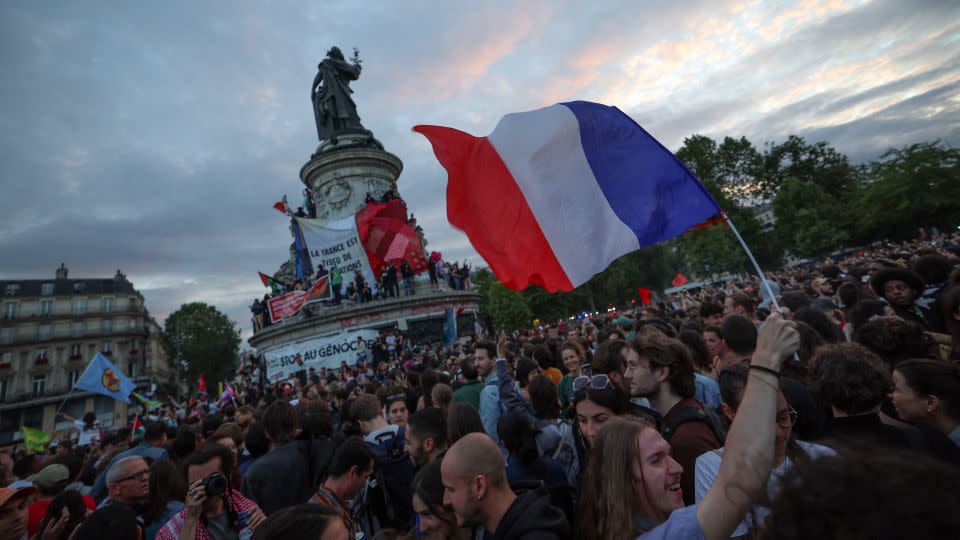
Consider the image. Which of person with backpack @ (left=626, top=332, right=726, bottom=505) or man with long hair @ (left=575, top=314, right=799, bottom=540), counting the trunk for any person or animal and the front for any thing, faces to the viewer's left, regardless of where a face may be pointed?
the person with backpack

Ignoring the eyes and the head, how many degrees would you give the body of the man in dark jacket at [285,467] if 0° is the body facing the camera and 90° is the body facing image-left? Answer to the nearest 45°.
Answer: approximately 180°

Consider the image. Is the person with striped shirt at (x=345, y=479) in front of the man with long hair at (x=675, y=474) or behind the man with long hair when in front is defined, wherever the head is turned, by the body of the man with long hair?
behind

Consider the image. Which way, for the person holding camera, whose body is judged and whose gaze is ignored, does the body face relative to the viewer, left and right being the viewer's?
facing the viewer

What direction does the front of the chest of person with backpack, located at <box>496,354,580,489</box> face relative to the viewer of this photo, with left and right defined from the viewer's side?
facing away from the viewer

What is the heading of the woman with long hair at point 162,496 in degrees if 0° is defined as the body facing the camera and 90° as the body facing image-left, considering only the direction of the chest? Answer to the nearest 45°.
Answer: approximately 180°

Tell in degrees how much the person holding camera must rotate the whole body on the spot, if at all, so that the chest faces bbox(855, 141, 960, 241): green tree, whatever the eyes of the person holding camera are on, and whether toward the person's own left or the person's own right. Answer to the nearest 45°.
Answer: approximately 90° to the person's own left

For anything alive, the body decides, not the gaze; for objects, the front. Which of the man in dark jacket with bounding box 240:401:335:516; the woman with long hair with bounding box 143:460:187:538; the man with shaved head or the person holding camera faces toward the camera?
the person holding camera
